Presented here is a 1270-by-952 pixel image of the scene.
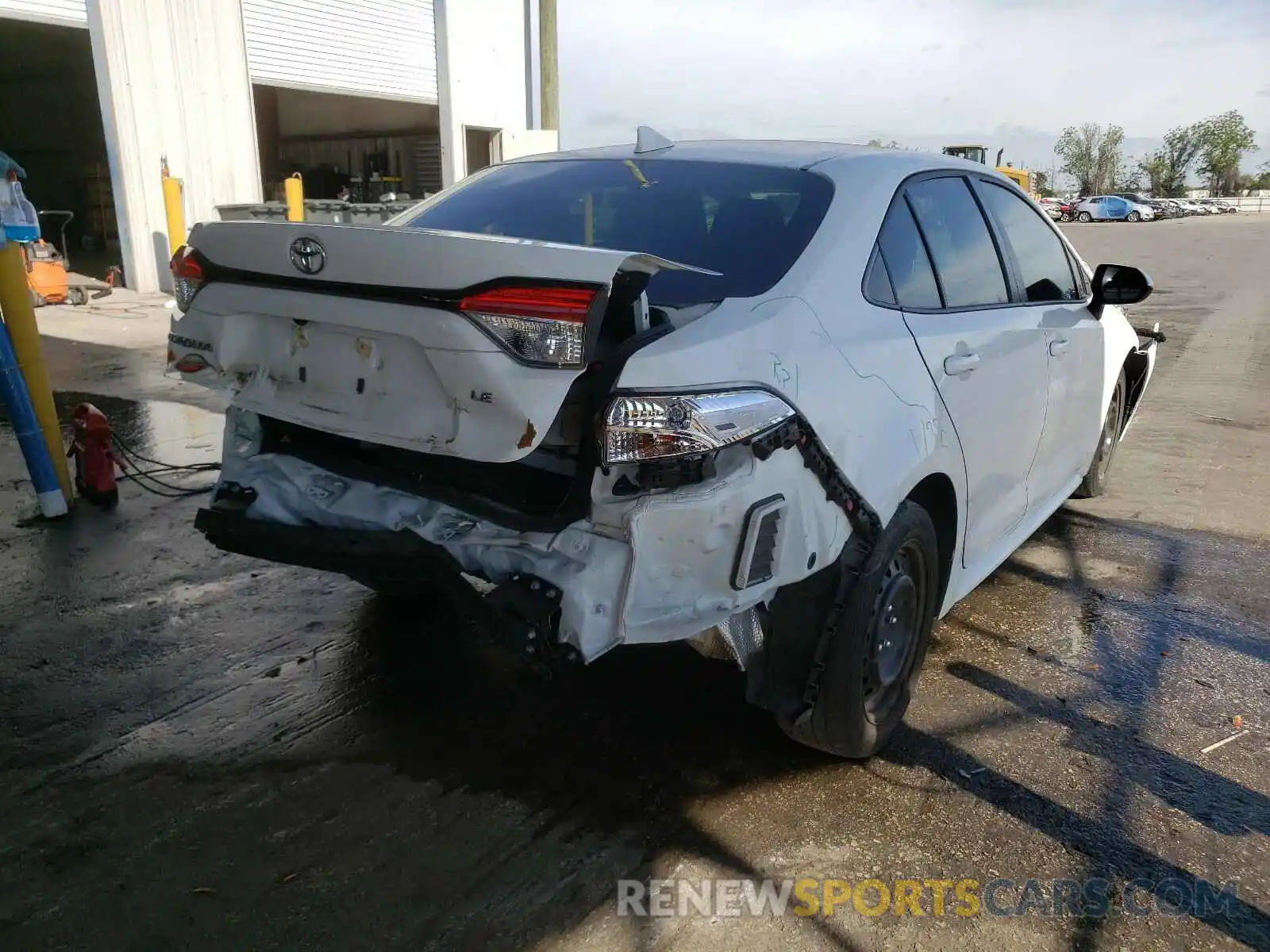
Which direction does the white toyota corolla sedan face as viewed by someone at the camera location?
facing away from the viewer and to the right of the viewer

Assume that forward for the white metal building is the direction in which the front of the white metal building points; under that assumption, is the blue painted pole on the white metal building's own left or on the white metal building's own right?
on the white metal building's own right

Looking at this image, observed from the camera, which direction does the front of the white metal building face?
facing the viewer and to the right of the viewer

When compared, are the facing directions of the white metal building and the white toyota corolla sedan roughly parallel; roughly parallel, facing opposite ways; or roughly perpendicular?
roughly perpendicular

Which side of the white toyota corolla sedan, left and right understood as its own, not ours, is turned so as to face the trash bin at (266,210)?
left

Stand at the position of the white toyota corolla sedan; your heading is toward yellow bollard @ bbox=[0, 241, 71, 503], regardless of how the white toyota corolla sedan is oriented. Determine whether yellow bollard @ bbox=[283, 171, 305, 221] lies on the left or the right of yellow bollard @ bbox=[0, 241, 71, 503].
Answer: right

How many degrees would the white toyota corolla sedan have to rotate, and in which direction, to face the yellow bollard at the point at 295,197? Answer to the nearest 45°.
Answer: approximately 90° to its left

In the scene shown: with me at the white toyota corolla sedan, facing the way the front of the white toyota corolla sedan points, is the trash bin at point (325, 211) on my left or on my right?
on my left

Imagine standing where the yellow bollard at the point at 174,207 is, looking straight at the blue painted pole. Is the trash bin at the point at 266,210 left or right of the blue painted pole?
left

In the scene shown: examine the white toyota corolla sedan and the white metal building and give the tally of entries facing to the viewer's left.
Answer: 0

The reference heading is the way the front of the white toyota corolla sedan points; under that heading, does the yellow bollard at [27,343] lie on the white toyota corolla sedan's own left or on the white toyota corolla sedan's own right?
on the white toyota corolla sedan's own left
